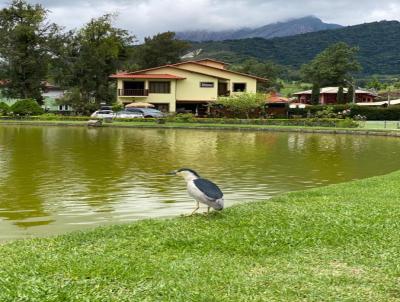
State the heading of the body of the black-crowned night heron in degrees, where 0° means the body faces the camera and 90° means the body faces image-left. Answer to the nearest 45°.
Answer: approximately 90°
